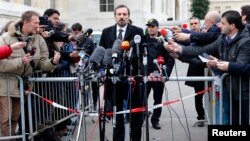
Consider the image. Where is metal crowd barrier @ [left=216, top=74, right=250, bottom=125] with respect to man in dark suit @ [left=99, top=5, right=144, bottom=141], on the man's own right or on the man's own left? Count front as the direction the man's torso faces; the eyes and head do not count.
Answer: on the man's own left

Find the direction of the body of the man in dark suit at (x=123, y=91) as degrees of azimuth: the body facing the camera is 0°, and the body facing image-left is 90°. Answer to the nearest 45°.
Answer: approximately 0°

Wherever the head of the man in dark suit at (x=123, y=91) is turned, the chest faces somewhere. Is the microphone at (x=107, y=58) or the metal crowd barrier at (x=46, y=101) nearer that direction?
the microphone

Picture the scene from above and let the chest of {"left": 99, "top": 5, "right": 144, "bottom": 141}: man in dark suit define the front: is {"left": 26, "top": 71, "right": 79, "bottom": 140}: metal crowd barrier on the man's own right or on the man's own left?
on the man's own right

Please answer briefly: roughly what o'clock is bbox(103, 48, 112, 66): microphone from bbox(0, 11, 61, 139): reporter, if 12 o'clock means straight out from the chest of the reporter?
The microphone is roughly at 12 o'clock from the reporter.

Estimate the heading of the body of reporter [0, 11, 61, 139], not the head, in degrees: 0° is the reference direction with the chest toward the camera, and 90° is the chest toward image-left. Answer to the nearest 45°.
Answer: approximately 315°

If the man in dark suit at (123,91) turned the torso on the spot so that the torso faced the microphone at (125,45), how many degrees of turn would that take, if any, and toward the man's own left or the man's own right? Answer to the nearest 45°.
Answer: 0° — they already face it

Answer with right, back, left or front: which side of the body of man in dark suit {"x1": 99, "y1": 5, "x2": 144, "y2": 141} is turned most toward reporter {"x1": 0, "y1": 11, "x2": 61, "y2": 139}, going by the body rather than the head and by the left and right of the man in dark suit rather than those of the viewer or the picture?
right

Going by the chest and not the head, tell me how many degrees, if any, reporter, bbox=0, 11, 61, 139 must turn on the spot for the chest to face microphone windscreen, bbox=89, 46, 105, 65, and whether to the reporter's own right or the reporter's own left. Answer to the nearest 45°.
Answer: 0° — they already face it
